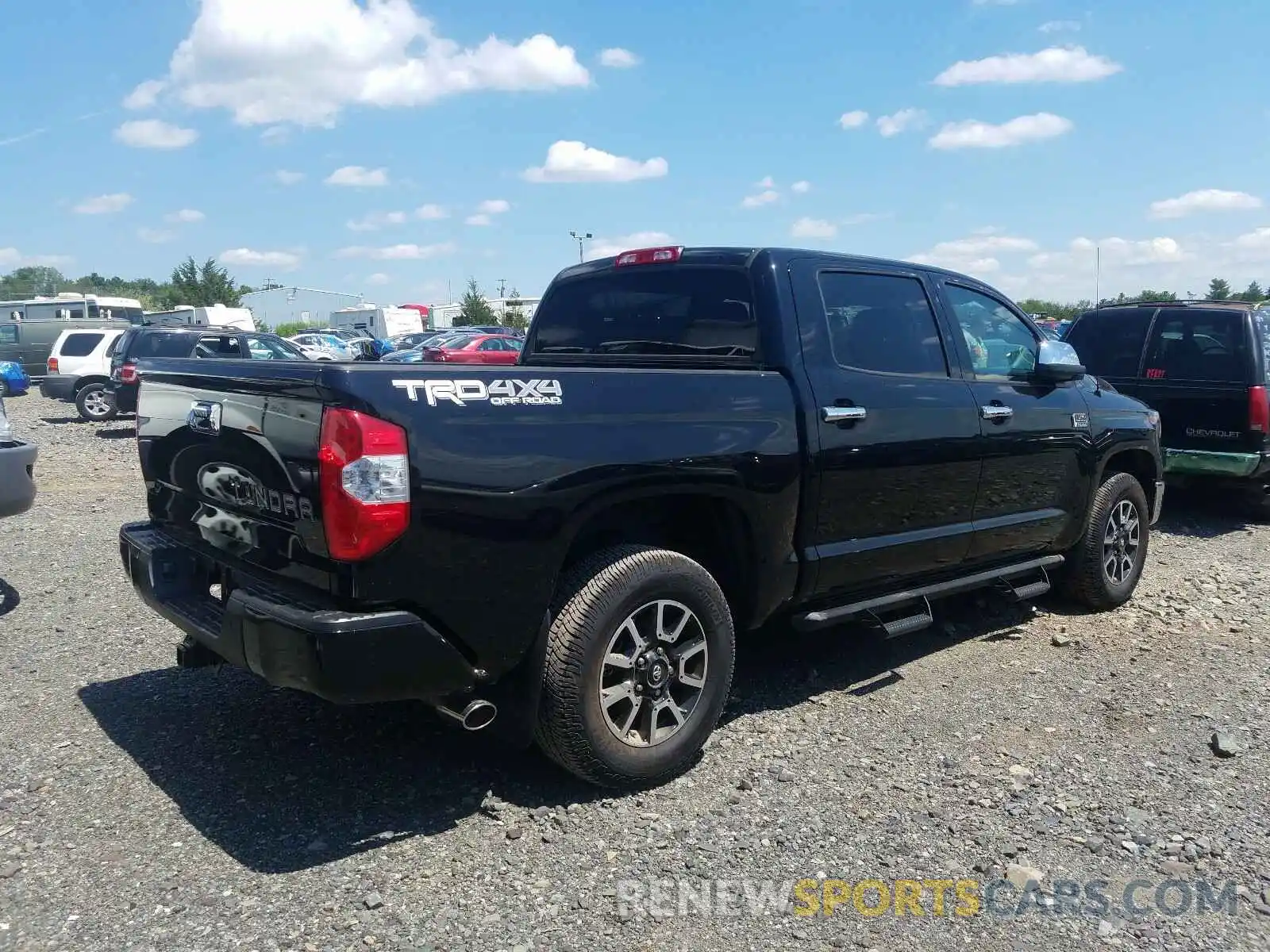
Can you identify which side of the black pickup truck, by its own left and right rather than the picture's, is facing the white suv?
left

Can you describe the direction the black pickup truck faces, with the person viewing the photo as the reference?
facing away from the viewer and to the right of the viewer

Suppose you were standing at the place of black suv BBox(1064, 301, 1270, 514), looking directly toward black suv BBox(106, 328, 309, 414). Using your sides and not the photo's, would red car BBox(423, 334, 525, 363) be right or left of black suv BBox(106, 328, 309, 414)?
right

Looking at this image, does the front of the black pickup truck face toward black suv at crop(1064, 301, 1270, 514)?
yes

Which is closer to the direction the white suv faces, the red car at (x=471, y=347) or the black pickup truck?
the red car

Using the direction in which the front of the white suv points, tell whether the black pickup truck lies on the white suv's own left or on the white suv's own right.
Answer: on the white suv's own right
